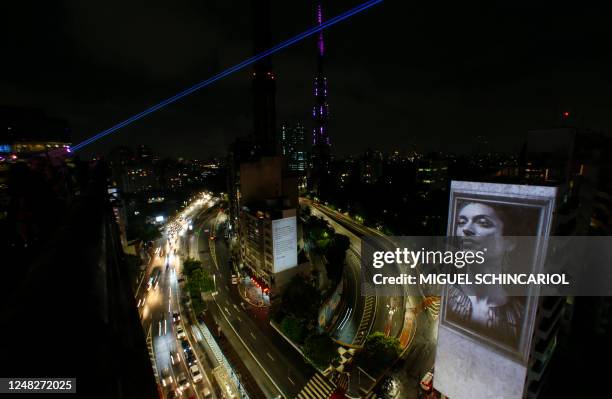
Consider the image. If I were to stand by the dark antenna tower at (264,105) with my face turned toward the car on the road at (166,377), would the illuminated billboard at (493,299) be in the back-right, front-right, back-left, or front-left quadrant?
front-left

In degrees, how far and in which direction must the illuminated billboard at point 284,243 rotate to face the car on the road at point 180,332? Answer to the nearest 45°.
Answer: approximately 90° to its right

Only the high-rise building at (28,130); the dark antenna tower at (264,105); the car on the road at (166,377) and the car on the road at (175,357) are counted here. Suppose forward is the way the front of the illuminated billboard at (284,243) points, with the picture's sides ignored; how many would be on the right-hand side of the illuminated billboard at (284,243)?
3

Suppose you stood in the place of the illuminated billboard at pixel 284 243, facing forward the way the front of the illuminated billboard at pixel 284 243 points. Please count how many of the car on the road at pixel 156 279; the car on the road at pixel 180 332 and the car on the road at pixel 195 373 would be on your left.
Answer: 0

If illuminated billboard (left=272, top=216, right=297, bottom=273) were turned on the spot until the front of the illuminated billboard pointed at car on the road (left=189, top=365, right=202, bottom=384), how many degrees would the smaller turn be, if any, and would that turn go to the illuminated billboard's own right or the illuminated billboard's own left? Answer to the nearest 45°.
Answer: approximately 90° to the illuminated billboard's own right

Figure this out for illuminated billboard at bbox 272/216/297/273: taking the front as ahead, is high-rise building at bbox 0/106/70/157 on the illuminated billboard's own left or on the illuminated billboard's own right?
on the illuminated billboard's own right

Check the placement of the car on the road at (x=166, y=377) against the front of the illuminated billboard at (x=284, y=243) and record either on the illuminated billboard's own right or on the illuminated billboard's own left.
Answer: on the illuminated billboard's own right

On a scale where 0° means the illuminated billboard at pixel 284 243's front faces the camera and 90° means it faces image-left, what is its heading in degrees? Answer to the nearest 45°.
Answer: approximately 315°

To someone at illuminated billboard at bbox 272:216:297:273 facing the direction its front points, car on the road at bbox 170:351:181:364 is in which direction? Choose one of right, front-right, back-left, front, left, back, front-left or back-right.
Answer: right

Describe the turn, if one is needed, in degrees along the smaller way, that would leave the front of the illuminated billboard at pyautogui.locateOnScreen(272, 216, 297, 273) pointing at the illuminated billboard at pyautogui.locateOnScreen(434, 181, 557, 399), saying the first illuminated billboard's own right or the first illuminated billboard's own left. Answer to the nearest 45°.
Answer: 0° — it already faces it
